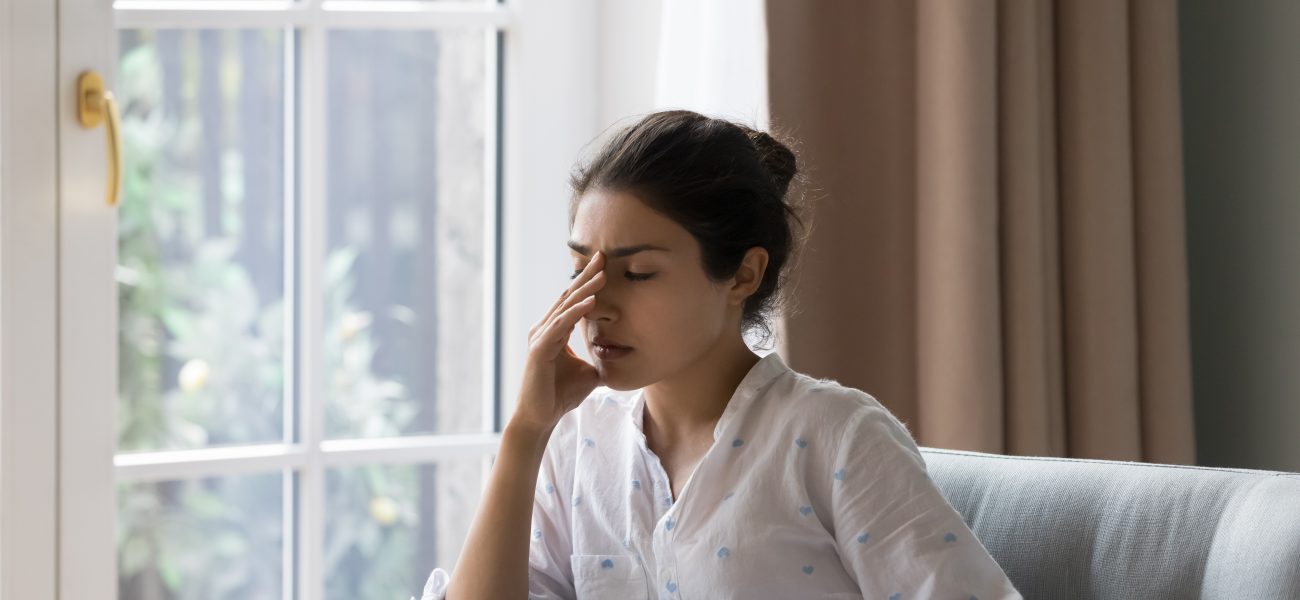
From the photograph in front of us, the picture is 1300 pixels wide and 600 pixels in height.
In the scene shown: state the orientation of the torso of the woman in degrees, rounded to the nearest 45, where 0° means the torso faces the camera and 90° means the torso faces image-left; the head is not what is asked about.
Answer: approximately 45°

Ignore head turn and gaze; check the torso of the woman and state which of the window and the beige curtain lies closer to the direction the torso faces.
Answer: the window

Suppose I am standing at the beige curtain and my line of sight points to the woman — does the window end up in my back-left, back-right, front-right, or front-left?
front-right

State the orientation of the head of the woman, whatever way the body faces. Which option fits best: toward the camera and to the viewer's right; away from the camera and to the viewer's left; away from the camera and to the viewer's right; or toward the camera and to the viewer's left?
toward the camera and to the viewer's left

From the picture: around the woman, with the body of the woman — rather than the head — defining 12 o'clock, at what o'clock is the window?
The window is roughly at 3 o'clock from the woman.

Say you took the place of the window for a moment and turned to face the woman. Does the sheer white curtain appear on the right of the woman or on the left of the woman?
left

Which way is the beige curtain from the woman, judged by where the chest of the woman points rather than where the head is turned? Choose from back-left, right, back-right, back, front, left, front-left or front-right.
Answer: back
